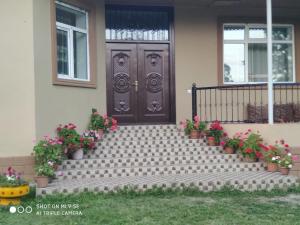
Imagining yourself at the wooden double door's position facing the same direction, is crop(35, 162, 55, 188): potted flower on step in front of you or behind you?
in front

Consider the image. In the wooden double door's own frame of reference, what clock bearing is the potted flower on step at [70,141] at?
The potted flower on step is roughly at 1 o'clock from the wooden double door.

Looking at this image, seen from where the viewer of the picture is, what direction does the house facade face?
facing the viewer

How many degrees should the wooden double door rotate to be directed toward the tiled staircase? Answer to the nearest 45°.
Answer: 0° — it already faces it

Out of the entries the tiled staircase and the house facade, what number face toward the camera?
2

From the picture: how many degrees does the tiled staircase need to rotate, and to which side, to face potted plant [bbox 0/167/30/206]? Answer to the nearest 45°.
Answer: approximately 45° to its right

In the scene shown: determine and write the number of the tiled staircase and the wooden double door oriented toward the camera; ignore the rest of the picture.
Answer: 2

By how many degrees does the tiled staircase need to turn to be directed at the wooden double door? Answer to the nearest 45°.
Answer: approximately 180°

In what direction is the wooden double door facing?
toward the camera
